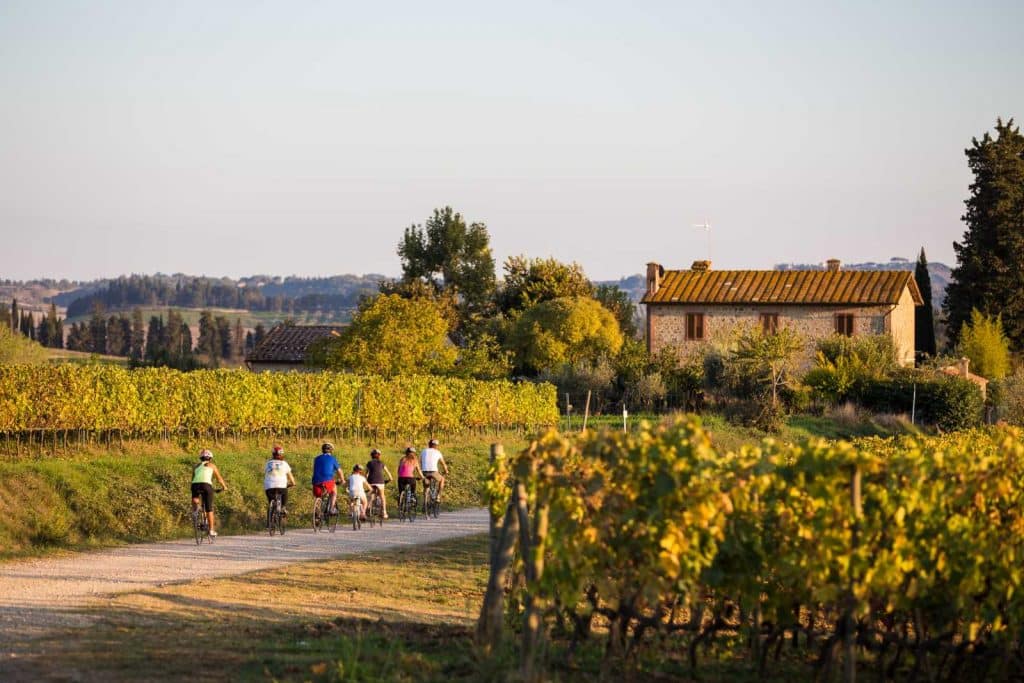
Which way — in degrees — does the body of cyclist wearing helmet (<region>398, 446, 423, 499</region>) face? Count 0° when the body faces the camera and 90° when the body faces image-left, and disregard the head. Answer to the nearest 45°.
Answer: approximately 180°

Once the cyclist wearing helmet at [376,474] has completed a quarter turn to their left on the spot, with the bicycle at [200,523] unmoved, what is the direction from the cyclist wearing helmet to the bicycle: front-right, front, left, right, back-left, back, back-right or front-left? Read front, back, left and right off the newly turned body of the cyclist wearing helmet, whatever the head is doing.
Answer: front-left

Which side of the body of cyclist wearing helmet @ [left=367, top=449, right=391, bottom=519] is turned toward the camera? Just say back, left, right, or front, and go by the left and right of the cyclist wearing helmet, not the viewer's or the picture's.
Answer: back

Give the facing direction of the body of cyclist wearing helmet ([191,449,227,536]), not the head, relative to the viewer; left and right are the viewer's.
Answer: facing away from the viewer and to the right of the viewer

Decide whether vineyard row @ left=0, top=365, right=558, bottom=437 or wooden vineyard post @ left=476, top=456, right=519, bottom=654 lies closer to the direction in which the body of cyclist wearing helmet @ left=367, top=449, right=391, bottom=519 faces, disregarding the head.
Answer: the vineyard row

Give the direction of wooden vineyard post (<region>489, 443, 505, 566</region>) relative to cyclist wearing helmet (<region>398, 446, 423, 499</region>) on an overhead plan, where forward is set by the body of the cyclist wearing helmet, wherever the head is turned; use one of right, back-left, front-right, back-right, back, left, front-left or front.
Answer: back

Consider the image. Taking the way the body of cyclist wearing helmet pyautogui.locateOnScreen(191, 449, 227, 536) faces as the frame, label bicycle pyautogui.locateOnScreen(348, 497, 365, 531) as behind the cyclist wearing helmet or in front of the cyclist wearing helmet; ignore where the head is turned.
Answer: in front

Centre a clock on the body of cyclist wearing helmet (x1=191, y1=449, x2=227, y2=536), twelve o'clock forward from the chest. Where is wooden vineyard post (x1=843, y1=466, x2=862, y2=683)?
The wooden vineyard post is roughly at 4 o'clock from the cyclist wearing helmet.

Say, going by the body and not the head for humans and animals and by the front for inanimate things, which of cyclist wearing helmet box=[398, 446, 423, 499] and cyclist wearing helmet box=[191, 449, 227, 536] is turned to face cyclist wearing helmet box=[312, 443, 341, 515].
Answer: cyclist wearing helmet box=[191, 449, 227, 536]

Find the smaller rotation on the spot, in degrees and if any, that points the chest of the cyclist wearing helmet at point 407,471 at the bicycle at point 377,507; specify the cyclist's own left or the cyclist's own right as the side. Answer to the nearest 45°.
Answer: approximately 135° to the cyclist's own left

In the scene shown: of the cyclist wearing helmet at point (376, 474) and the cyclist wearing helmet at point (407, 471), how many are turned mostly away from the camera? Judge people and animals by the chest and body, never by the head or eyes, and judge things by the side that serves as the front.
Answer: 2

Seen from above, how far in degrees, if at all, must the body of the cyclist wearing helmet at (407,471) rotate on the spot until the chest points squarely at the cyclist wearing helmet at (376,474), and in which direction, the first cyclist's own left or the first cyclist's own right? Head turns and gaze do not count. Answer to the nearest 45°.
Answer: approximately 135° to the first cyclist's own left
